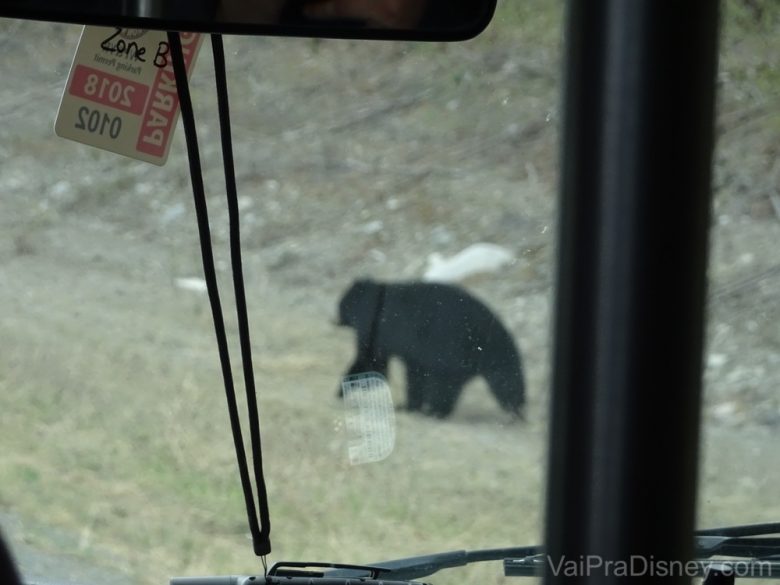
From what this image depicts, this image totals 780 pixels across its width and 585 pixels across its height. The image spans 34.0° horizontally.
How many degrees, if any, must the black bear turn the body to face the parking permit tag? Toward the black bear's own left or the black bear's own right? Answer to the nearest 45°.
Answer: approximately 45° to the black bear's own left

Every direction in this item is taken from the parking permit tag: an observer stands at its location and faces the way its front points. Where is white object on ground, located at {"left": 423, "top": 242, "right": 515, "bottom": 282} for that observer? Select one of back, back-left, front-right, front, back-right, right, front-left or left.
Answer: front-right

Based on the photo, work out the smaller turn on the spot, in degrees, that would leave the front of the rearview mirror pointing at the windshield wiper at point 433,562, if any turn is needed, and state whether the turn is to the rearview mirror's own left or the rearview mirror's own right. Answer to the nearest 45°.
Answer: approximately 135° to the rearview mirror's own left

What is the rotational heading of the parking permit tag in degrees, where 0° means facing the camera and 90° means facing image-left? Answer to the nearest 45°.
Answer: approximately 180°

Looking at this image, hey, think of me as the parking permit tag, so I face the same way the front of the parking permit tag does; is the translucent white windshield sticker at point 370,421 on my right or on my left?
on my right

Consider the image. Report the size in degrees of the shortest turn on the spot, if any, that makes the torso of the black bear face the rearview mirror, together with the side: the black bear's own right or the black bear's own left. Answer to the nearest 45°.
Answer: approximately 90° to the black bear's own left

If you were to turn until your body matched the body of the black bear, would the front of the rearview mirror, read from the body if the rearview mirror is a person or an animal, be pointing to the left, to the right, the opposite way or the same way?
to the left

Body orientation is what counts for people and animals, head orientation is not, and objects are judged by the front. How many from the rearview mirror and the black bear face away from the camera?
0

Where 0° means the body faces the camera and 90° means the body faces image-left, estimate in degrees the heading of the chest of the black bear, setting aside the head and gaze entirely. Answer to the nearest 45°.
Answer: approximately 90°

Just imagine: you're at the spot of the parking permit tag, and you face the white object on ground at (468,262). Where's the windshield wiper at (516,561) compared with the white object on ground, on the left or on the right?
right

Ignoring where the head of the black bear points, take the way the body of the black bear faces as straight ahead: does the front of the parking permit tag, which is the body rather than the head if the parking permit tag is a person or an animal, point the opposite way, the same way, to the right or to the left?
to the right
